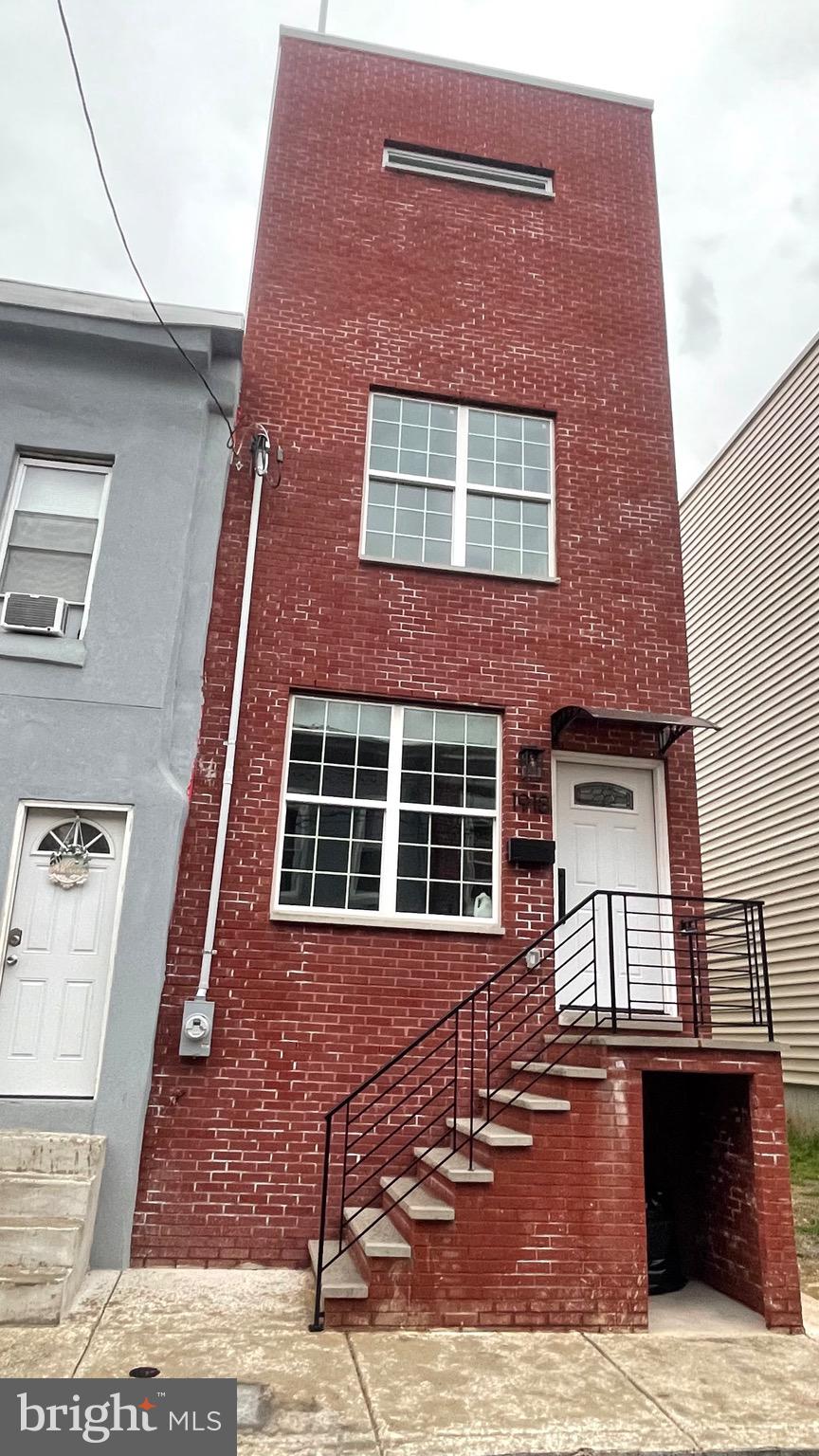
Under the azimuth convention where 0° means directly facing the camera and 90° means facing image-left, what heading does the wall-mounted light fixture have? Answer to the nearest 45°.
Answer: approximately 0°

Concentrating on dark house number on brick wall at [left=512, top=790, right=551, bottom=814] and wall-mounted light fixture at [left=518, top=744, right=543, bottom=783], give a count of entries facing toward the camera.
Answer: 2

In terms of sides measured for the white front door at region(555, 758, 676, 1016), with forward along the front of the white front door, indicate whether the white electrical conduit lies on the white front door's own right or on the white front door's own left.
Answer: on the white front door's own right

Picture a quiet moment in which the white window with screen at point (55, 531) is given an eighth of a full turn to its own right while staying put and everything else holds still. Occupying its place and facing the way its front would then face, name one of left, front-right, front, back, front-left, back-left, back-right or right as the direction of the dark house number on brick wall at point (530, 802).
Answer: back-left

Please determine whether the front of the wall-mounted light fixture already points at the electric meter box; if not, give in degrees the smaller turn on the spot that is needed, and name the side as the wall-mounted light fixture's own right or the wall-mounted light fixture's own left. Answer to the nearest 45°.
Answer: approximately 90° to the wall-mounted light fixture's own right

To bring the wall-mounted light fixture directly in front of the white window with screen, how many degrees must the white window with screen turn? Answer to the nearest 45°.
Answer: approximately 90° to its left

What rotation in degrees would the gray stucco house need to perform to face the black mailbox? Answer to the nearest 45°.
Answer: approximately 90° to its left
